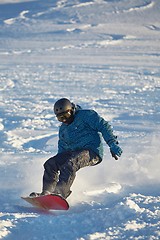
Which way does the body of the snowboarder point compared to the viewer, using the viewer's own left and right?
facing the viewer and to the left of the viewer
